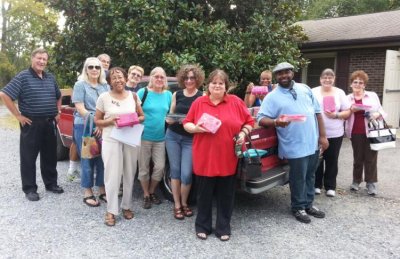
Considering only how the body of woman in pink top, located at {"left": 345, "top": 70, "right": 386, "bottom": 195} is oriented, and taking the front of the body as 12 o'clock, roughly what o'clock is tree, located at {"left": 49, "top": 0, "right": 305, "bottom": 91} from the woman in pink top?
The tree is roughly at 4 o'clock from the woman in pink top.

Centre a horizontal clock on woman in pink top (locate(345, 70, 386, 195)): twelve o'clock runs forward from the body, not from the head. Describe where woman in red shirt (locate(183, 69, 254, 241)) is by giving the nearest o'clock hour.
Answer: The woman in red shirt is roughly at 1 o'clock from the woman in pink top.

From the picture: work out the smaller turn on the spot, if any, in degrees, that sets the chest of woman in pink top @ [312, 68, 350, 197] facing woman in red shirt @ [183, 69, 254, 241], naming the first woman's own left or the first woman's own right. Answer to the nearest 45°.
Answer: approximately 45° to the first woman's own right

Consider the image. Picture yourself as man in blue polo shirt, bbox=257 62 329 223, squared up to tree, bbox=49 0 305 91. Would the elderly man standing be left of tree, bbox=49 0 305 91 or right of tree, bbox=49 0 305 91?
left

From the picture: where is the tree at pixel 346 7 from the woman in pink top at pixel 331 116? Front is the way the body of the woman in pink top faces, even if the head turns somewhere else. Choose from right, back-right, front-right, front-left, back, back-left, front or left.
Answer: back

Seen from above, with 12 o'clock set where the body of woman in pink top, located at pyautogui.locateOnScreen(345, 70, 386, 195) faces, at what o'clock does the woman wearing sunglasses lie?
The woman wearing sunglasses is roughly at 2 o'clock from the woman in pink top.

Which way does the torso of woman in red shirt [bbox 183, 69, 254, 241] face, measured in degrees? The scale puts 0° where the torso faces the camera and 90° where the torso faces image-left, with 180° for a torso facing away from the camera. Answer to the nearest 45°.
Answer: approximately 0°

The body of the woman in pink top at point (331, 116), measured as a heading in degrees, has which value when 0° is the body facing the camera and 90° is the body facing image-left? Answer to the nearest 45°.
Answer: approximately 0°
